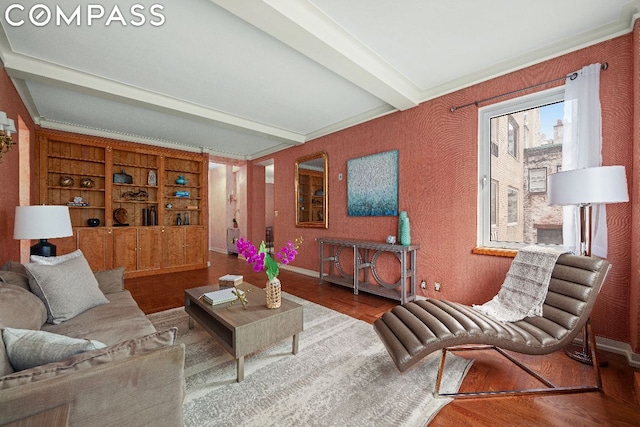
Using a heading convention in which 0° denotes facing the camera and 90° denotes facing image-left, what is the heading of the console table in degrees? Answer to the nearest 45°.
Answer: approximately 45°

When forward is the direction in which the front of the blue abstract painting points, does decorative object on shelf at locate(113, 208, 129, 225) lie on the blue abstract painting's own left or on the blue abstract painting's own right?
on the blue abstract painting's own right

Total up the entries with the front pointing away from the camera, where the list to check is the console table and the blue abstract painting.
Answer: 0

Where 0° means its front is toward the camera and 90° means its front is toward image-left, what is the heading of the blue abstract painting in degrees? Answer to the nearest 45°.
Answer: approximately 45°

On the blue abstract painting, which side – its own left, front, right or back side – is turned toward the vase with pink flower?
front

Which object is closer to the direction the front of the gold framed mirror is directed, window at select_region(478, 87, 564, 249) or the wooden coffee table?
the wooden coffee table

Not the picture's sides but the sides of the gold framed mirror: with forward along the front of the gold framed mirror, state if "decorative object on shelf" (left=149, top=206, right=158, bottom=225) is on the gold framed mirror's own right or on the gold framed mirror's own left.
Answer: on the gold framed mirror's own right

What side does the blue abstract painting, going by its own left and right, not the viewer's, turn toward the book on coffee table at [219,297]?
front

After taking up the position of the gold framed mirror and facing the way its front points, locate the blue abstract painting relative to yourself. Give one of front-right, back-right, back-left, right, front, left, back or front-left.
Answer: left

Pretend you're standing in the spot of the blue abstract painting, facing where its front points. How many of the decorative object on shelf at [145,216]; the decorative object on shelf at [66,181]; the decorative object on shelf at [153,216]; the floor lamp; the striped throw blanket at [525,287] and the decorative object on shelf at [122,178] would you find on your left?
2

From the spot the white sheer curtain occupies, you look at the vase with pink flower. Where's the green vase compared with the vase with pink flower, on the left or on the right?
right

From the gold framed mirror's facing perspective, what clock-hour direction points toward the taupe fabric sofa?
The taupe fabric sofa is roughly at 11 o'clock from the gold framed mirror.
